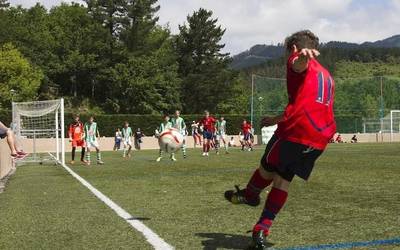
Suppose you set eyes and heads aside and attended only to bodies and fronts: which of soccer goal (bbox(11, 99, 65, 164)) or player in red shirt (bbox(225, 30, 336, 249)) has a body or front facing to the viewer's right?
the soccer goal

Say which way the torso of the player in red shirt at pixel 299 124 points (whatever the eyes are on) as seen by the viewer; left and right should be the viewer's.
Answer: facing away from the viewer and to the left of the viewer

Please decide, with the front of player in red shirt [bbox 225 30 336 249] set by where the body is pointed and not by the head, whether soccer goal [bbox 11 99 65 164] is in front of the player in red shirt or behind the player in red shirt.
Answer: in front

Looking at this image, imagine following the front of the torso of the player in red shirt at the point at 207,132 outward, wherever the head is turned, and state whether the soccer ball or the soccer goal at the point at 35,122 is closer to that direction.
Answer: the soccer ball

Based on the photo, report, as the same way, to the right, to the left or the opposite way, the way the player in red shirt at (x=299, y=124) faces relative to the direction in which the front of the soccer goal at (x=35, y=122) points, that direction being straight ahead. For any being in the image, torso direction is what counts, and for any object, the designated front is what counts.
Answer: to the left

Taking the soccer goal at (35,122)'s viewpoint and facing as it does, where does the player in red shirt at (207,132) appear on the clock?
The player in red shirt is roughly at 12 o'clock from the soccer goal.

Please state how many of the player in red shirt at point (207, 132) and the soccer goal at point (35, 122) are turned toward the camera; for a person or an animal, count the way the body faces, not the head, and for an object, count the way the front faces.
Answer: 1

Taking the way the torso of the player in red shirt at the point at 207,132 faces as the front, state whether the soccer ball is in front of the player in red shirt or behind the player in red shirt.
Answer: in front

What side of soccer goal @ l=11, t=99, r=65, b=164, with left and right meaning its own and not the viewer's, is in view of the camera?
right

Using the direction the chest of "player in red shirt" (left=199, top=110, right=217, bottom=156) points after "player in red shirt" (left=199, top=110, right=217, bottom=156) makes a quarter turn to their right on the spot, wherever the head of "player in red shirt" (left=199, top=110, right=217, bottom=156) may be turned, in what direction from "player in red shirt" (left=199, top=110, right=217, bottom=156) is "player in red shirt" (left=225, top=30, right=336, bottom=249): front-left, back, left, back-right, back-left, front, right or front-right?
left

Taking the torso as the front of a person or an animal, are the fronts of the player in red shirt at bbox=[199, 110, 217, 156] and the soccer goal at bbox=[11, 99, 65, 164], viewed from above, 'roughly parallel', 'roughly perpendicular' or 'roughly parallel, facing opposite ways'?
roughly perpendicular

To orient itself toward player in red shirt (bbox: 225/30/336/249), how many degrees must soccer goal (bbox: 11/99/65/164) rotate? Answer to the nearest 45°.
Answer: approximately 90° to its right

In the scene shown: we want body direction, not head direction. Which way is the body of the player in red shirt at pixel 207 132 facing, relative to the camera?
toward the camera
